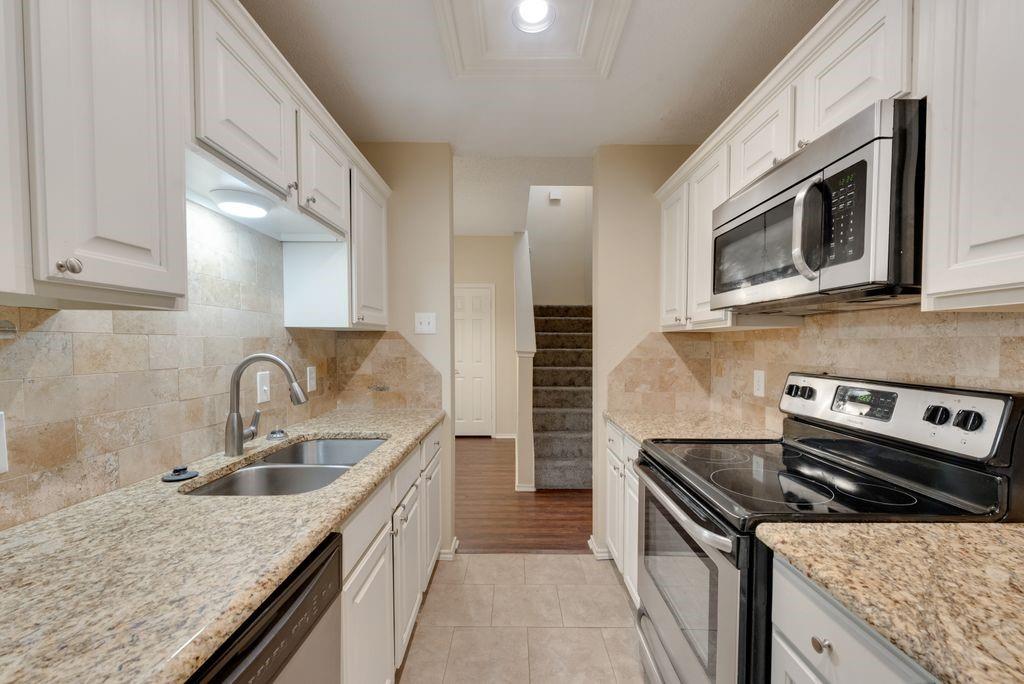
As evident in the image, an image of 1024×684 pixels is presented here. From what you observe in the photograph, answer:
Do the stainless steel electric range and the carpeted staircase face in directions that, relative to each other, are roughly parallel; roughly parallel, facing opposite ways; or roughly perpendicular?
roughly perpendicular

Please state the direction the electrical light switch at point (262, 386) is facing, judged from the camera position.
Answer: facing the viewer and to the right of the viewer

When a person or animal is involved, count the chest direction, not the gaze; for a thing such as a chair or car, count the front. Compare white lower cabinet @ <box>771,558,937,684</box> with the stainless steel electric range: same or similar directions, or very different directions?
same or similar directions

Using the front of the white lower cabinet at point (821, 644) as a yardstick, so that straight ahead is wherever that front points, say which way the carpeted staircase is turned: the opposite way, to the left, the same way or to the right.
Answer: to the left

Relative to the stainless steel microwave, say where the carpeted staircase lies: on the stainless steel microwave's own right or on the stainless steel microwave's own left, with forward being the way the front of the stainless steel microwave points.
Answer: on the stainless steel microwave's own right

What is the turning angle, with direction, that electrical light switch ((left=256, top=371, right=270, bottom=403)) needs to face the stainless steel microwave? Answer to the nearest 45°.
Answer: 0° — it already faces it

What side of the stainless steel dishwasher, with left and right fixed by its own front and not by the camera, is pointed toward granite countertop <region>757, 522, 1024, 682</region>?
front

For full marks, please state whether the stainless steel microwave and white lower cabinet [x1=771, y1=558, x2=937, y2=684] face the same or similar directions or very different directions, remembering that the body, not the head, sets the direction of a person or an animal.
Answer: same or similar directions

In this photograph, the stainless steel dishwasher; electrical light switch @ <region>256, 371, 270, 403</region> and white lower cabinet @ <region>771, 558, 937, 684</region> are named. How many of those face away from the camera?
0

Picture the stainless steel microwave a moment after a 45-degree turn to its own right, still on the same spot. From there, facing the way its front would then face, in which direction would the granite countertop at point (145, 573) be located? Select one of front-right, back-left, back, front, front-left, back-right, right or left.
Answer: front-left

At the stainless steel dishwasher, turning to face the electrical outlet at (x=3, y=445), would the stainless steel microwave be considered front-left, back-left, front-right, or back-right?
back-right

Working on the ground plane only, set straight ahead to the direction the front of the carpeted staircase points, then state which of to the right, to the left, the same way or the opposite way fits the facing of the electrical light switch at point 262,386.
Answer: to the left

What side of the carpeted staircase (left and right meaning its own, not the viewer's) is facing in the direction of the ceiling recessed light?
front

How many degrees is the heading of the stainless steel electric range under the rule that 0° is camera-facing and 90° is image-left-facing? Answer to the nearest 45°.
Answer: approximately 45°

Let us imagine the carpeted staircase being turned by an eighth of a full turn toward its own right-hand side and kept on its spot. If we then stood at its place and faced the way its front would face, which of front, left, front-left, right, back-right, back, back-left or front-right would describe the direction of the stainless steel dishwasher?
front-left

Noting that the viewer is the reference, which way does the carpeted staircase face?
facing the viewer
